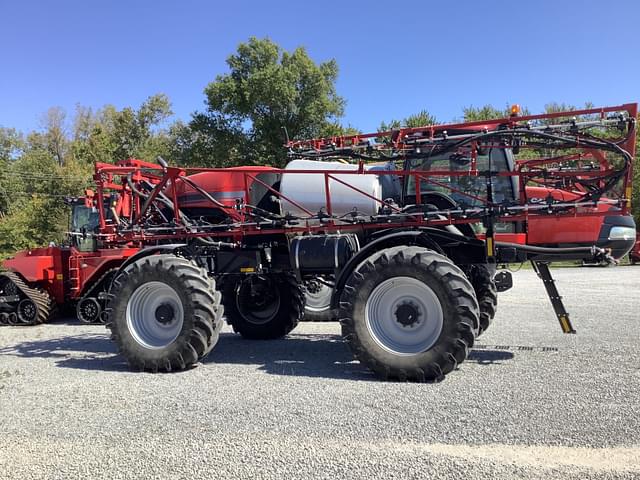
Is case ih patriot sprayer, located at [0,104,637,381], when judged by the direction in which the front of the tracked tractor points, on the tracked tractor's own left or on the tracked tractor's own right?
on the tracked tractor's own left

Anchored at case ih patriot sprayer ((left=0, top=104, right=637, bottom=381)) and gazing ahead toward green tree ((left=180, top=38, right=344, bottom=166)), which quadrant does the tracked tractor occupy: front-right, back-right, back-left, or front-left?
front-left

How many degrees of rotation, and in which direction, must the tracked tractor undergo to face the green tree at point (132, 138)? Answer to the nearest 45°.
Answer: approximately 90° to its right

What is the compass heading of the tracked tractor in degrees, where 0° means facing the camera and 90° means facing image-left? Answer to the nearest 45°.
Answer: approximately 90°

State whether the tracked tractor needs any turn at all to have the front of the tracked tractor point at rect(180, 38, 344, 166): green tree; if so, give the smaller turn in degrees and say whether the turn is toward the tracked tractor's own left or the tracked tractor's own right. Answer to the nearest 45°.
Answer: approximately 135° to the tracked tractor's own right
